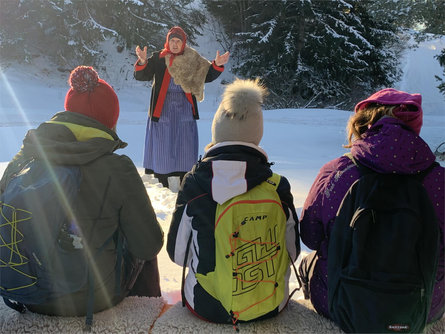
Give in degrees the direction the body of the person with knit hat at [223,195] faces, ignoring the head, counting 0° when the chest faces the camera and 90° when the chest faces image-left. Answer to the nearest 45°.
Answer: approximately 180°

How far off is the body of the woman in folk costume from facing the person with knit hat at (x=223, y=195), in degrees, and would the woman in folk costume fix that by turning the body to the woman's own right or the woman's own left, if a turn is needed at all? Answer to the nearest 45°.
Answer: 0° — they already face them

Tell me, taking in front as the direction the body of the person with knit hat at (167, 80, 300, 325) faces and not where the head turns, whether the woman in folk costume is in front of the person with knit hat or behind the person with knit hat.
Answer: in front

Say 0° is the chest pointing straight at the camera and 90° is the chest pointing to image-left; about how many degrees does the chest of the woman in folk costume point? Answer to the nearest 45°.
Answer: approximately 0°

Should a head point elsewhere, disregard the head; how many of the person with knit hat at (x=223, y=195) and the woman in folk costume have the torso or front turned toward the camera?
1

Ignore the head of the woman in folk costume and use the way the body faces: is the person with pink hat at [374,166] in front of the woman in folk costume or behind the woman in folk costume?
in front

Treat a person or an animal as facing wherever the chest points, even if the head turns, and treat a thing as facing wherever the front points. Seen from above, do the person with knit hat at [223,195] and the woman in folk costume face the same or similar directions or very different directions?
very different directions

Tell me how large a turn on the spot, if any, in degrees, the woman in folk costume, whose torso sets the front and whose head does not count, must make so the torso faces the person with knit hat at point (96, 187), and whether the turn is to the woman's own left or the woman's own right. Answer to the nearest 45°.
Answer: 0° — they already face them

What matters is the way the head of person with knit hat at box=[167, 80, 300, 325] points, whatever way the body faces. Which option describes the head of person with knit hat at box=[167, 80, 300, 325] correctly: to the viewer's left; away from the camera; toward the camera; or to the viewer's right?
away from the camera
